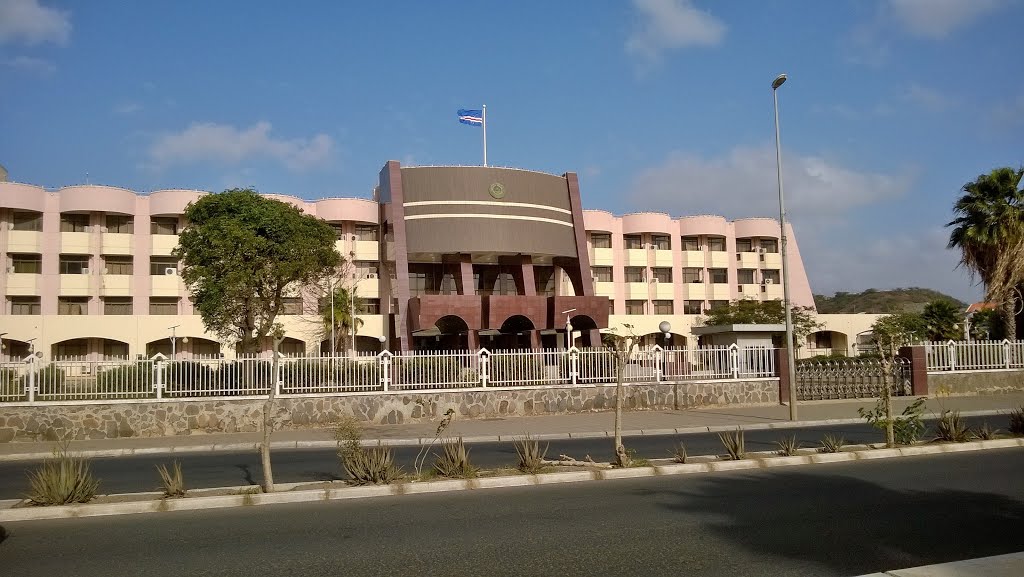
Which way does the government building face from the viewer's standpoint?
toward the camera

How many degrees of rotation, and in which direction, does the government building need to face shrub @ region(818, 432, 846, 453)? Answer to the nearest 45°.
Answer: approximately 45° to its left

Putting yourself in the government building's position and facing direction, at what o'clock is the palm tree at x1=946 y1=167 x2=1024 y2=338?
The palm tree is roughly at 10 o'clock from the government building.

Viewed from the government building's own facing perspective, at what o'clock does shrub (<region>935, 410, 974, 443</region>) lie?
The shrub is roughly at 11 o'clock from the government building.

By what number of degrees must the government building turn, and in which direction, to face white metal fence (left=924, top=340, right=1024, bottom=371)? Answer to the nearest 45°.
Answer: approximately 45° to its left

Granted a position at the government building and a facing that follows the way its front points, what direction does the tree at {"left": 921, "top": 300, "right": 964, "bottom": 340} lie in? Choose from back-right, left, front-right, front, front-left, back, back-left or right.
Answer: left

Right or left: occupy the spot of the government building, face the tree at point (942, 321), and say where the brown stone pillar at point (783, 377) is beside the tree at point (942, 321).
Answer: right
